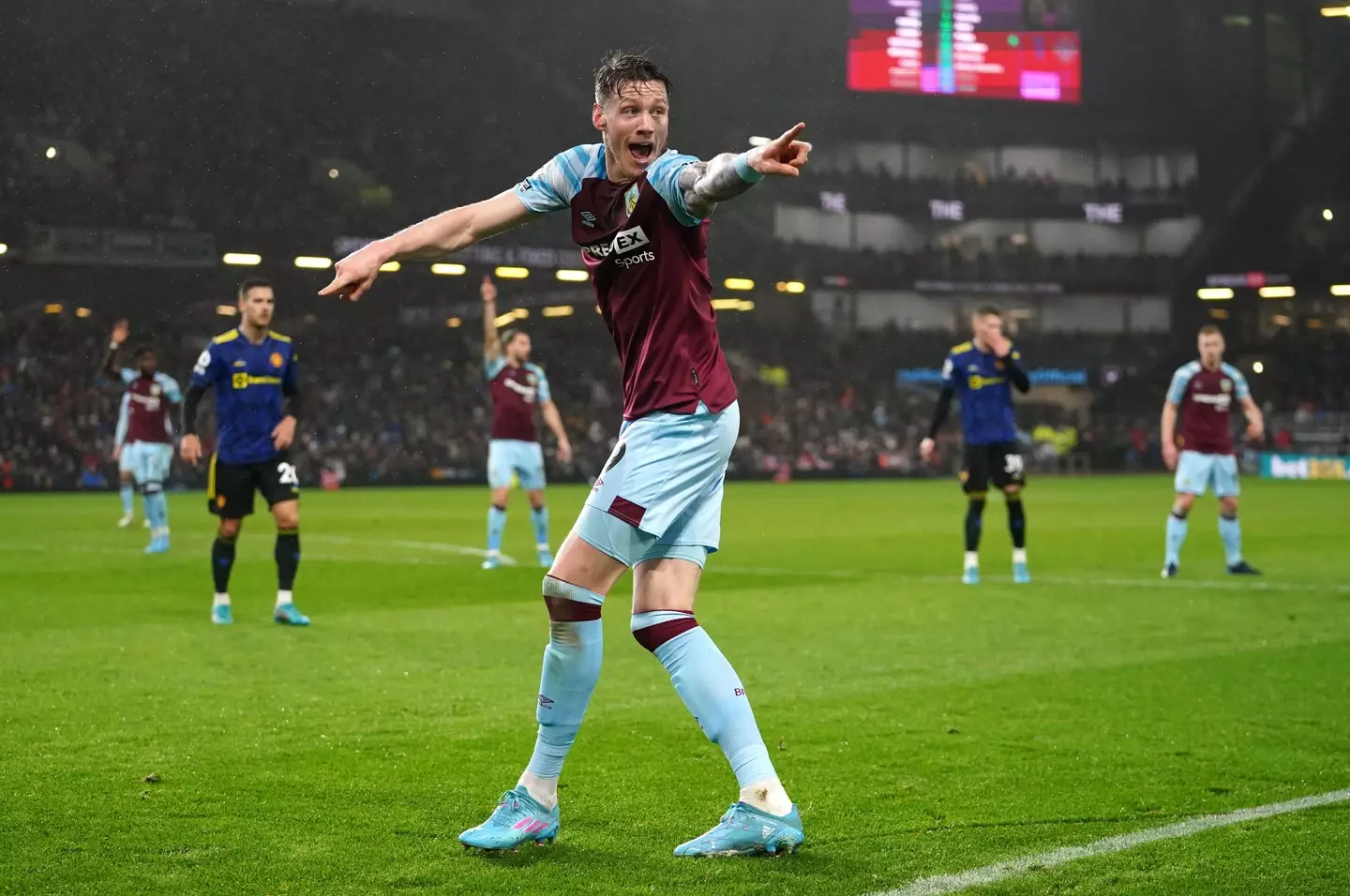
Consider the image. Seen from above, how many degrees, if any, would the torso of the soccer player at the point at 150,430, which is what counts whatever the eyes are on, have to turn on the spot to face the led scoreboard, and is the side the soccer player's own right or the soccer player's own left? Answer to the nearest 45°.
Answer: approximately 135° to the soccer player's own left

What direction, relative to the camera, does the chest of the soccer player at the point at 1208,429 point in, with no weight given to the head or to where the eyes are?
toward the camera

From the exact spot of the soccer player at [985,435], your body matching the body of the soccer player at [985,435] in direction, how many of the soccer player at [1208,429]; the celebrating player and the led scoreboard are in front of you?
1

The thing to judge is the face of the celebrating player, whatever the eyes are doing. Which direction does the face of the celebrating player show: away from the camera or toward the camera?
toward the camera

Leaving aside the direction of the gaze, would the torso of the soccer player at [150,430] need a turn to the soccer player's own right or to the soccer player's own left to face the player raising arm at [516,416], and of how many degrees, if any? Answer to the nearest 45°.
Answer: approximately 45° to the soccer player's own left

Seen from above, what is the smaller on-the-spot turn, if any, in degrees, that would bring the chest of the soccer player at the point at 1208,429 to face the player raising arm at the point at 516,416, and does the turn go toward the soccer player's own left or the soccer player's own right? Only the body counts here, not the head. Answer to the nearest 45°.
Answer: approximately 90° to the soccer player's own right

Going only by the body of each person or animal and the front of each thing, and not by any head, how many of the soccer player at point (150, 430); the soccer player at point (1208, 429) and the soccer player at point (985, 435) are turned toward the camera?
3

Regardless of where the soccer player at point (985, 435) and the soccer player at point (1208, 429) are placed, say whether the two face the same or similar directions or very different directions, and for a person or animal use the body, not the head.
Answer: same or similar directions

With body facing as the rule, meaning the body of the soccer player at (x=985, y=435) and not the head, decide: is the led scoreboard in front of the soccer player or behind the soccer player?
behind

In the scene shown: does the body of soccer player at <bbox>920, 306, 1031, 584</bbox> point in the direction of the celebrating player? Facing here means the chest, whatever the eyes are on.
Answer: yes

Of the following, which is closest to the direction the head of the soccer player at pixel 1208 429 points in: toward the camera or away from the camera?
toward the camera

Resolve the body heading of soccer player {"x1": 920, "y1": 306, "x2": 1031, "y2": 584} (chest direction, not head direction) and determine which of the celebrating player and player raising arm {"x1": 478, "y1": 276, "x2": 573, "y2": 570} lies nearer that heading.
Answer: the celebrating player

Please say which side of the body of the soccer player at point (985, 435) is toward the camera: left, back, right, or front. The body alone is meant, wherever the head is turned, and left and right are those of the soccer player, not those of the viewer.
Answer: front

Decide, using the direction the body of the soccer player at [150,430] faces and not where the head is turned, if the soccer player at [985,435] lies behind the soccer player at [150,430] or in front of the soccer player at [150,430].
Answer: in front
